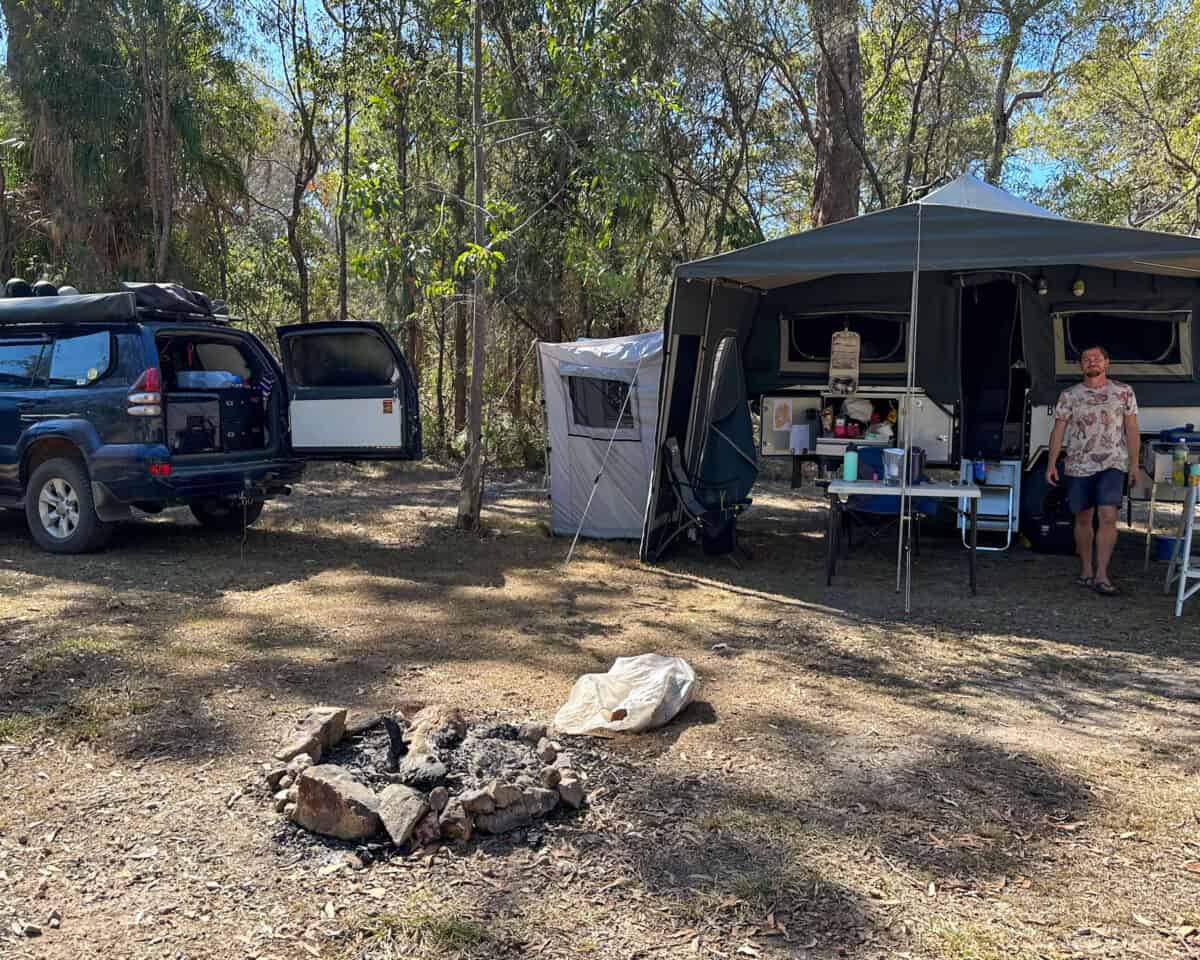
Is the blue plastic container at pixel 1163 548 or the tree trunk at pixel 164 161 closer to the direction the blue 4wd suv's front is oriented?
the tree trunk

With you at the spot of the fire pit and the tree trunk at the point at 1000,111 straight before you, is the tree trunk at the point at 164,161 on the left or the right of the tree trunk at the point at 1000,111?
left

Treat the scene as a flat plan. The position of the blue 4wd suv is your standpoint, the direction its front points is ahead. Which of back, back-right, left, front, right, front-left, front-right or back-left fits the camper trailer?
back-right

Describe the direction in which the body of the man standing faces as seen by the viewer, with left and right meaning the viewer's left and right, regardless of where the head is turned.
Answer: facing the viewer

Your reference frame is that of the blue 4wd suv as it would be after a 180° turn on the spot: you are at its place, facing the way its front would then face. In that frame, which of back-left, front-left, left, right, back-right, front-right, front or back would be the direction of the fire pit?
front-right

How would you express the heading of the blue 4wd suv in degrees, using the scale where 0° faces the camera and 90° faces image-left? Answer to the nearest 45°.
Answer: approximately 135°

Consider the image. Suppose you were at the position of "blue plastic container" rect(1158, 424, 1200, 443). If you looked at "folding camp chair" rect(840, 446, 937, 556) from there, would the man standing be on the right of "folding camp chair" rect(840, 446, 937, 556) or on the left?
left
